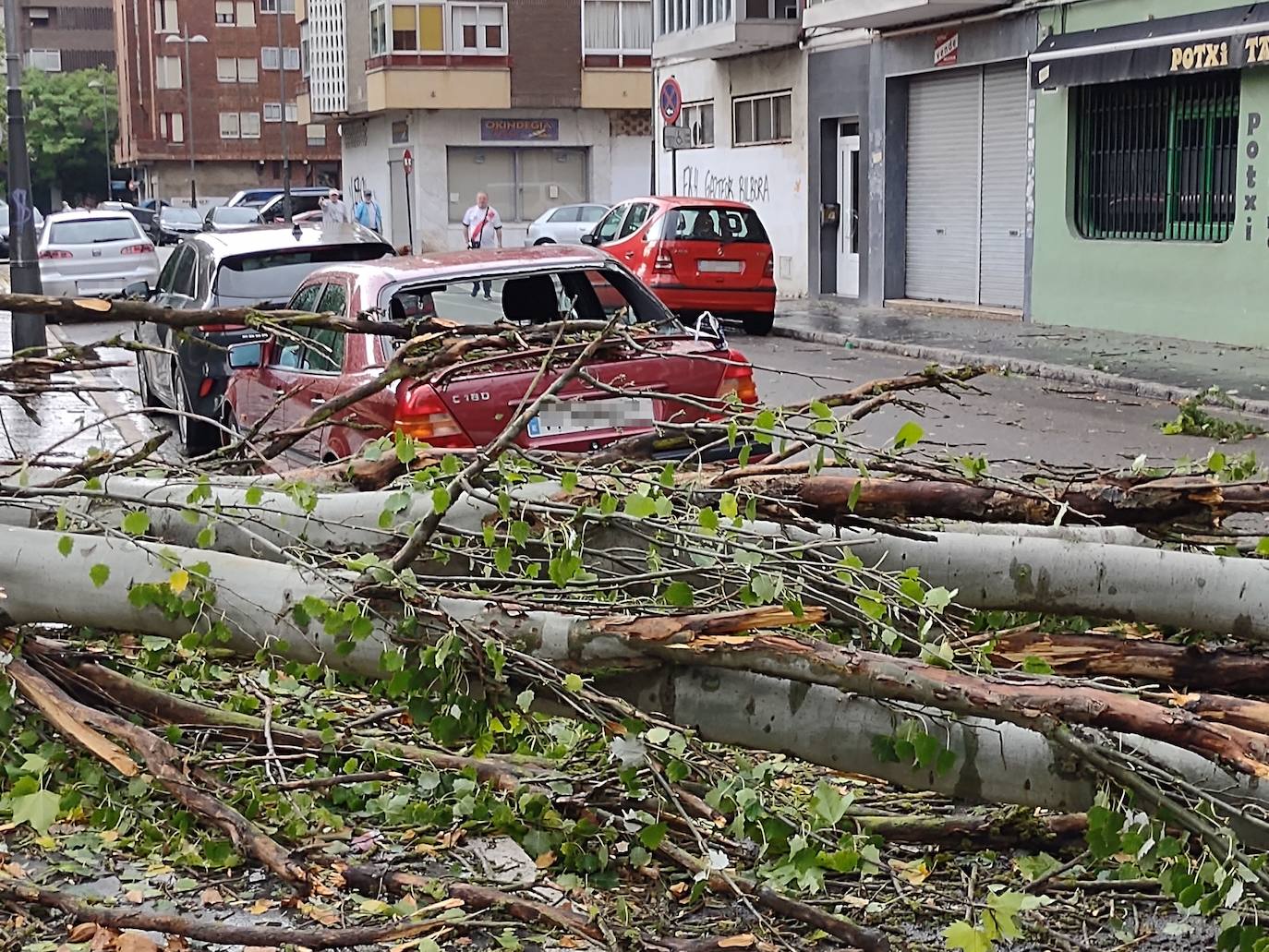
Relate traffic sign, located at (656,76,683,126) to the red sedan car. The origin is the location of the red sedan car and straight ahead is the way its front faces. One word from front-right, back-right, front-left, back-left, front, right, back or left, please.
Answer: front-right

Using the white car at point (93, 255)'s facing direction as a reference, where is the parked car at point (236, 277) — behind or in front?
behind

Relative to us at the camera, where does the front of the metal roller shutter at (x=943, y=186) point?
facing the viewer and to the left of the viewer

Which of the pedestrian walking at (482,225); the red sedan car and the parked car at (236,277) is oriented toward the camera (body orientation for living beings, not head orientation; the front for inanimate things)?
the pedestrian walking

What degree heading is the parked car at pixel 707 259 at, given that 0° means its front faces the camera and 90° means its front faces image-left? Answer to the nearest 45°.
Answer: approximately 135°

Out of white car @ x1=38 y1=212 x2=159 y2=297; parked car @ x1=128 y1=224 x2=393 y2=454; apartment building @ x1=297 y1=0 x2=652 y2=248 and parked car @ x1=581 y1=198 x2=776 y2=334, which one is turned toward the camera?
the apartment building

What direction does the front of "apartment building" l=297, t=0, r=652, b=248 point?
toward the camera

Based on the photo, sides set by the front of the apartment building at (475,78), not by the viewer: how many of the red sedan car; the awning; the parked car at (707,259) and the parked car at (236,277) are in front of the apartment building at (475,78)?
4

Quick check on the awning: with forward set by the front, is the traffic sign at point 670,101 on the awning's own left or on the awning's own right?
on the awning's own right

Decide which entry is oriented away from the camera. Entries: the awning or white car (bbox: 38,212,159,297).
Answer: the white car

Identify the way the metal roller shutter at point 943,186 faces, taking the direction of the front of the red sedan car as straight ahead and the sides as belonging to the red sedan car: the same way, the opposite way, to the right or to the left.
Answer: to the left

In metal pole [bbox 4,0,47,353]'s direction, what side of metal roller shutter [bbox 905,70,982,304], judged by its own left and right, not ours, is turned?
front

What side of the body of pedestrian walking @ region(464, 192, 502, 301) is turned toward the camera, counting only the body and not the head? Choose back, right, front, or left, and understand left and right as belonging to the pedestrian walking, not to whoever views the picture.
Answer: front

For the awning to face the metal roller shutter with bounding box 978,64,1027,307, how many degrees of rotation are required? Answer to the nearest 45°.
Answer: approximately 90° to its right

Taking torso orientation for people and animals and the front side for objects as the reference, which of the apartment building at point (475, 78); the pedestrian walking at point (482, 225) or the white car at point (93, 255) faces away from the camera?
the white car

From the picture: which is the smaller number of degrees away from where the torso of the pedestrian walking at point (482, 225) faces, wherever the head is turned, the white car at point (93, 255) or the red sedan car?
the red sedan car

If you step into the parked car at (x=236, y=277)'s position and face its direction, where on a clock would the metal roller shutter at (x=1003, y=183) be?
The metal roller shutter is roughly at 3 o'clock from the parked car.

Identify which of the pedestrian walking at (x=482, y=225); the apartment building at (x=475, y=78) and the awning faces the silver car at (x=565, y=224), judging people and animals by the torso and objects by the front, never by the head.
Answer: the apartment building

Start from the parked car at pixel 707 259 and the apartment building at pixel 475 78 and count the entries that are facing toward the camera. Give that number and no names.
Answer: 1
